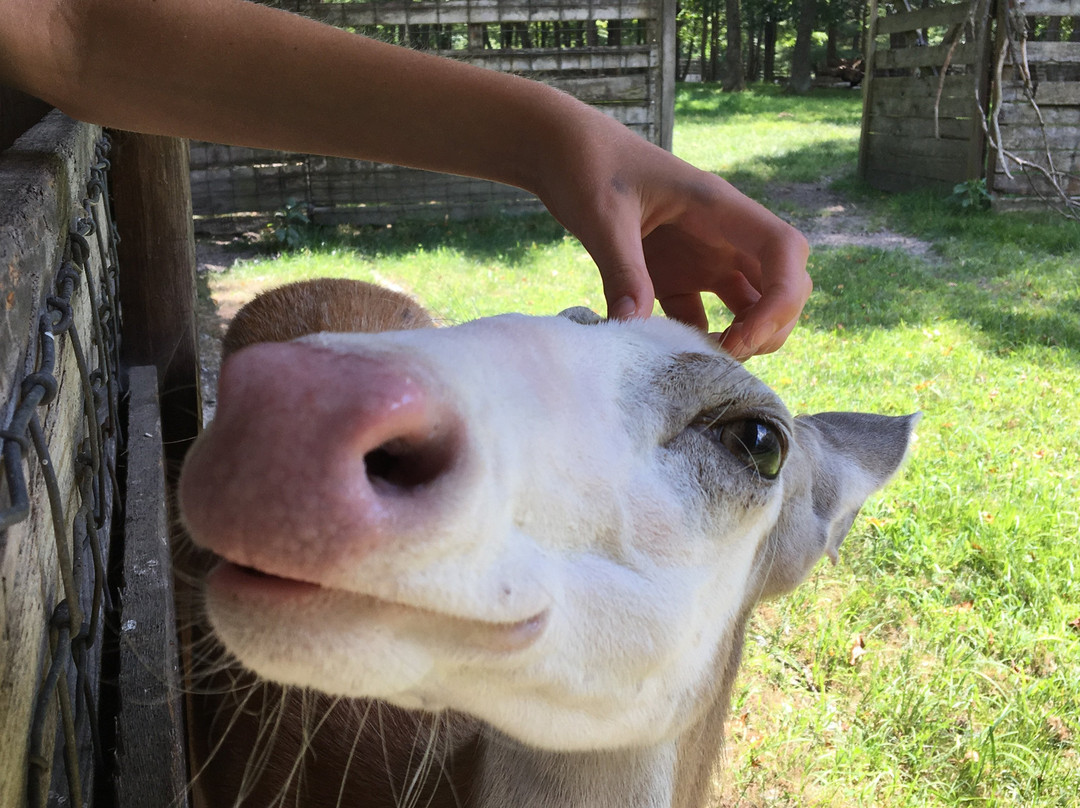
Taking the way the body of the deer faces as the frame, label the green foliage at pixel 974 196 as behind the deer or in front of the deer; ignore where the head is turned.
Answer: behind

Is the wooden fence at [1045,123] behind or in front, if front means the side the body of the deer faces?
behind

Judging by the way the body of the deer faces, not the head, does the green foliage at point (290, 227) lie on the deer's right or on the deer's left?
on the deer's right

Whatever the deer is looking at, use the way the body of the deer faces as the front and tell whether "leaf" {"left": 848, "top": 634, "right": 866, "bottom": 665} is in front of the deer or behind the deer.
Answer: behind

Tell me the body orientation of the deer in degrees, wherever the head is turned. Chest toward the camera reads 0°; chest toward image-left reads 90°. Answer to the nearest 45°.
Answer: approximately 45°

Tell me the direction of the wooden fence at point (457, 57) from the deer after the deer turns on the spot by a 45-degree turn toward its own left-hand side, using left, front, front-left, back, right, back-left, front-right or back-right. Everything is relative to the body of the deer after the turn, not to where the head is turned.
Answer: back
